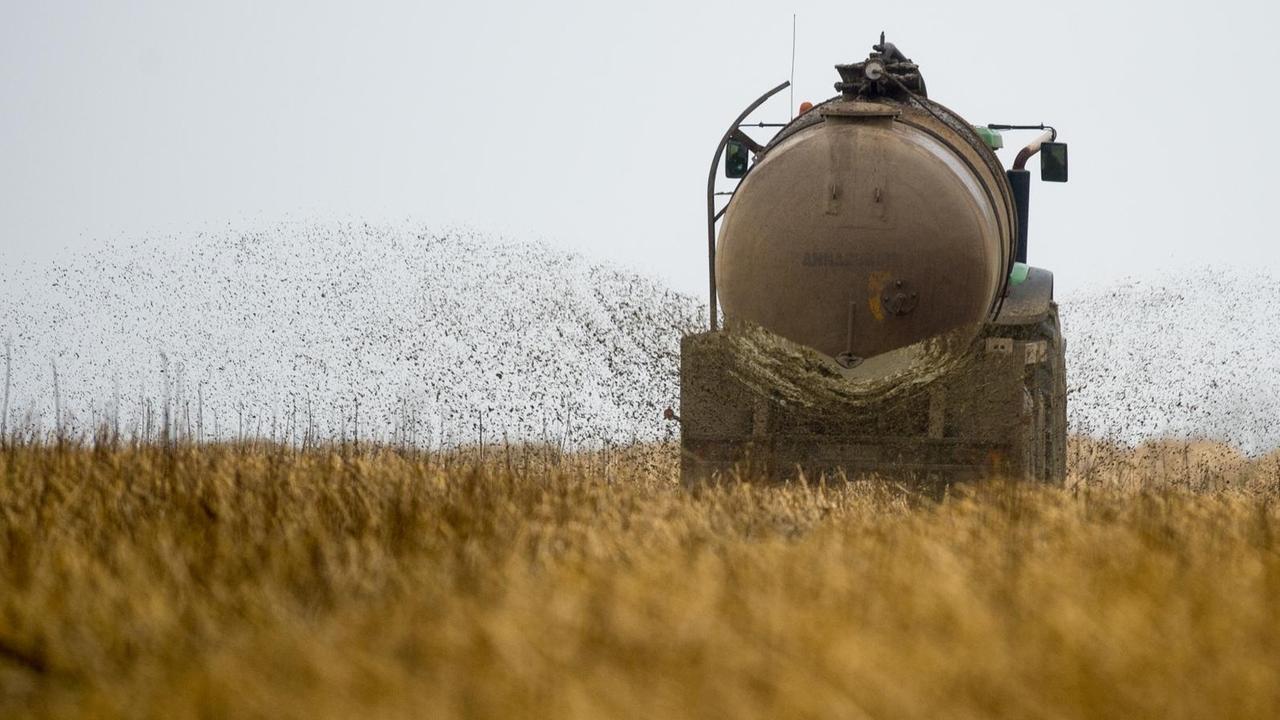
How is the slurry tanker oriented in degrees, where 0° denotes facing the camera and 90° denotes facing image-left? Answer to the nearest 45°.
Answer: approximately 180°
